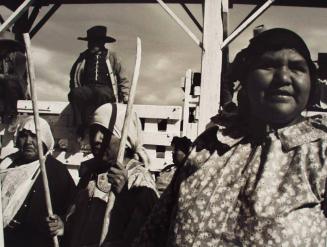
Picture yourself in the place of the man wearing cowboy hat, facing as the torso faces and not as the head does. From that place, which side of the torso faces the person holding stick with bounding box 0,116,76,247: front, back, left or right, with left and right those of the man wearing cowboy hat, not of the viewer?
front

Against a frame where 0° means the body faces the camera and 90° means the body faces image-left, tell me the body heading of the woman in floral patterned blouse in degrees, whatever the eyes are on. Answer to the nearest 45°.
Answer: approximately 0°

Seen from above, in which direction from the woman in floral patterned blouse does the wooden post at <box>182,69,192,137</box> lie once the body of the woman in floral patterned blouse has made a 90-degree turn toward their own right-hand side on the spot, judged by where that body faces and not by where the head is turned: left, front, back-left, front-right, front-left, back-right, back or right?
right

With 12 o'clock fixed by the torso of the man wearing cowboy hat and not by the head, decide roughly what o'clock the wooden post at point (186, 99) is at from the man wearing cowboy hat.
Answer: The wooden post is roughly at 10 o'clock from the man wearing cowboy hat.

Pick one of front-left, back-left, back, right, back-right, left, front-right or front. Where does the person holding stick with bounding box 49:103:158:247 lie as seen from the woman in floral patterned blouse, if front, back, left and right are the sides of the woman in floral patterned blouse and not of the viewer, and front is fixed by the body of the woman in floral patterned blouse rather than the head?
back-right

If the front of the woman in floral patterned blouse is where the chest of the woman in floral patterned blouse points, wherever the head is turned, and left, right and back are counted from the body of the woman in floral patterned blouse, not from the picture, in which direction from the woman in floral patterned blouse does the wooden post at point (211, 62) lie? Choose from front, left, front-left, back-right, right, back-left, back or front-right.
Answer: back

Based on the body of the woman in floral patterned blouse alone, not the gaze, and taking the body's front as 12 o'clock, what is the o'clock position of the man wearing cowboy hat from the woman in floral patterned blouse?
The man wearing cowboy hat is roughly at 5 o'clock from the woman in floral patterned blouse.

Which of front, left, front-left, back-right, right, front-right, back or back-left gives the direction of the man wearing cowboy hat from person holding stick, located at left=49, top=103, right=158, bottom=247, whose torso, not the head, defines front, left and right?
back-right

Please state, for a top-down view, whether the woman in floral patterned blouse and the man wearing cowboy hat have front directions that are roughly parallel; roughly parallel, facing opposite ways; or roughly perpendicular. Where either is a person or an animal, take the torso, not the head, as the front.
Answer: roughly parallel

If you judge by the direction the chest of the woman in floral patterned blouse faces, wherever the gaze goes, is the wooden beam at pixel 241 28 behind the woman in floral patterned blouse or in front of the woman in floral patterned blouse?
behind

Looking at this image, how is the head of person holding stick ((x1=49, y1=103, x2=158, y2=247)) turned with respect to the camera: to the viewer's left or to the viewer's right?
to the viewer's left

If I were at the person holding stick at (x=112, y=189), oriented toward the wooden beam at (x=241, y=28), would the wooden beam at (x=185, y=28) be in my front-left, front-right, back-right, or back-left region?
front-left

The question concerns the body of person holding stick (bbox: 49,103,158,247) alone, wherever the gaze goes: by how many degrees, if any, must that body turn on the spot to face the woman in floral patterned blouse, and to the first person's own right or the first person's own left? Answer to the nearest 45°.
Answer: approximately 90° to the first person's own left

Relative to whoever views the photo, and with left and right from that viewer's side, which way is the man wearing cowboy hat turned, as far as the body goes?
facing the viewer

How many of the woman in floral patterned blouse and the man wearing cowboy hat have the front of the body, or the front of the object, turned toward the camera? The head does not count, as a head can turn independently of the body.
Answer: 2
